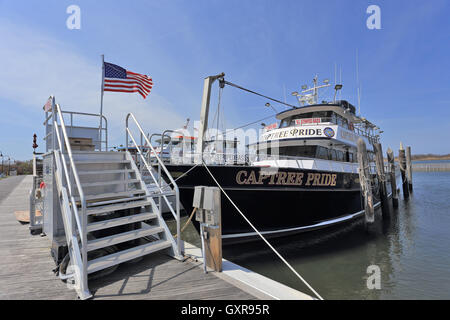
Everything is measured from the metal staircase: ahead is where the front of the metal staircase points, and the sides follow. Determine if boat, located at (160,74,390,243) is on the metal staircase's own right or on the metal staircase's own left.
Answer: on the metal staircase's own left

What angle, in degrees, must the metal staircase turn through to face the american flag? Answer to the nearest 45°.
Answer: approximately 135° to its left

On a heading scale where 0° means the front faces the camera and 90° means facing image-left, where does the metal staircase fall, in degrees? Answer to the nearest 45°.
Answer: approximately 315°
